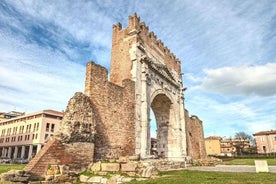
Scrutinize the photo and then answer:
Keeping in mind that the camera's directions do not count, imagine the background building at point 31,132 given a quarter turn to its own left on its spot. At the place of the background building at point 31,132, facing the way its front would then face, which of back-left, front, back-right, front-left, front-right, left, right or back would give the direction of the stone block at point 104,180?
front-right

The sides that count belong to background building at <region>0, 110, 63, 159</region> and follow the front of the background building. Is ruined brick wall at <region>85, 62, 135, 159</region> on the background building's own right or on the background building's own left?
on the background building's own left

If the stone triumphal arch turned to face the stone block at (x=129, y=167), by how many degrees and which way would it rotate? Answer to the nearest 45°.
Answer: approximately 45° to its right

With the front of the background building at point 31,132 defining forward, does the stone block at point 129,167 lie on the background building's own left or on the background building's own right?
on the background building's own left

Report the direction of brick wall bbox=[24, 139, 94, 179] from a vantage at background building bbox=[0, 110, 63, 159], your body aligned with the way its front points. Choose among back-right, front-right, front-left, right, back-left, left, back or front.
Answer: front-left

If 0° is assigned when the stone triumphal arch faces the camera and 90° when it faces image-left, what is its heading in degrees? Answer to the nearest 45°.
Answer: approximately 315°

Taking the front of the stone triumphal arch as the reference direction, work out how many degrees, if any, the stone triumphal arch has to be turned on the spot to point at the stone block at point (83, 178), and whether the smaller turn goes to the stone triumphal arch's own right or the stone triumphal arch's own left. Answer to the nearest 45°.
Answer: approximately 45° to the stone triumphal arch's own right

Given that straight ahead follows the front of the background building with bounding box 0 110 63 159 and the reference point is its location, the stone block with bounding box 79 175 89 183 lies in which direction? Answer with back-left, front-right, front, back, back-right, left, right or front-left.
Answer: front-left

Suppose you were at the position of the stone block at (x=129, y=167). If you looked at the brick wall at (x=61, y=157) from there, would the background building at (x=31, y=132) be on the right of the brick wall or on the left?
right

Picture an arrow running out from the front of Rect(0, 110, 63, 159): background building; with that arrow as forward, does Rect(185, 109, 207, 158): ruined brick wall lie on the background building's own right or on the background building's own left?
on the background building's own left

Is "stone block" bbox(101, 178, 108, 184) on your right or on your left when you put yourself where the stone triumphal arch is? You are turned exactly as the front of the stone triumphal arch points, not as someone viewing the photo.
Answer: on your right
